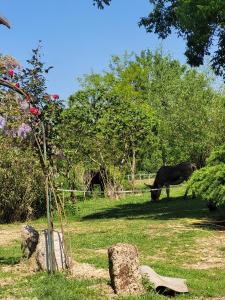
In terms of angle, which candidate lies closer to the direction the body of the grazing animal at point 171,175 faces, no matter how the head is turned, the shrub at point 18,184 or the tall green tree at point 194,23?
the shrub

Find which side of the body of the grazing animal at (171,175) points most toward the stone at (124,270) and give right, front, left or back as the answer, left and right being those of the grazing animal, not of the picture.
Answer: left

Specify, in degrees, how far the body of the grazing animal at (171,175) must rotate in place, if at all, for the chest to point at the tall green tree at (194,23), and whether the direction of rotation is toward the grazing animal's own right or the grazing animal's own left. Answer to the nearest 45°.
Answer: approximately 90° to the grazing animal's own left

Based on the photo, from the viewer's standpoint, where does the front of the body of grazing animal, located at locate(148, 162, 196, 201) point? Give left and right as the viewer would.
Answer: facing to the left of the viewer

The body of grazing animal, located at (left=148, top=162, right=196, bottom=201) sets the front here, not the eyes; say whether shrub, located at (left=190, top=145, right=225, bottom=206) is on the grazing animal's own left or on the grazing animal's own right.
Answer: on the grazing animal's own left

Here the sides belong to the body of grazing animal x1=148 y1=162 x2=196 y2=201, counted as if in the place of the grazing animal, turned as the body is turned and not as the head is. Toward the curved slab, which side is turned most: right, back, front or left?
left

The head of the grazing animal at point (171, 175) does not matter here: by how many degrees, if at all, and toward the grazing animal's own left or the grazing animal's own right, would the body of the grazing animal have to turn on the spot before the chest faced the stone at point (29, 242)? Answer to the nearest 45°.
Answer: approximately 90° to the grazing animal's own left
